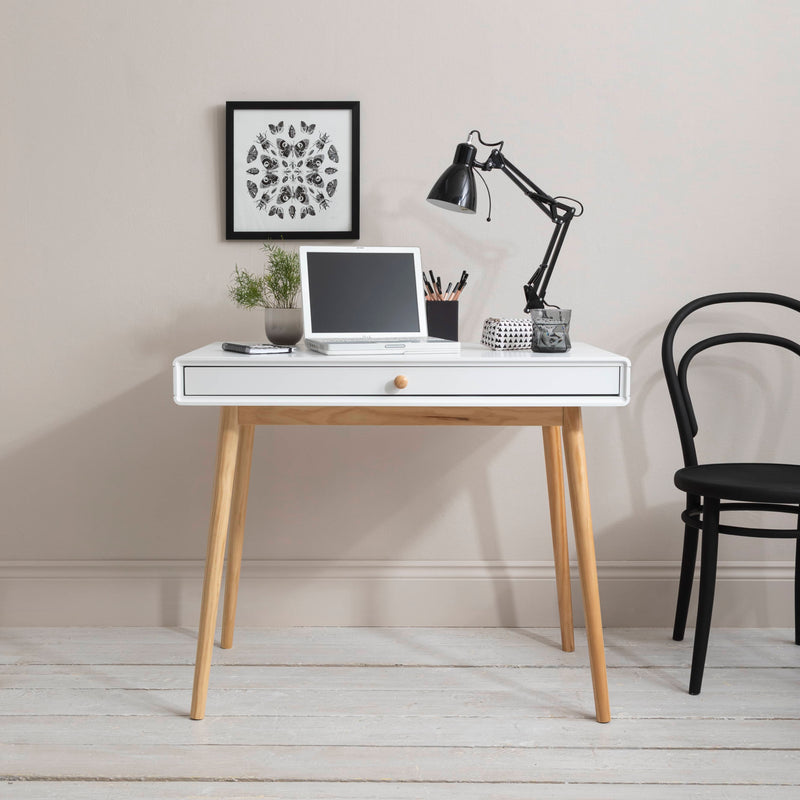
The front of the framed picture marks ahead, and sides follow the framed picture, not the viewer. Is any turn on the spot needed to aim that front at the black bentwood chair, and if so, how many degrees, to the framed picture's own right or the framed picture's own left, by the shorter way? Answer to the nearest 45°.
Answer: approximately 45° to the framed picture's own left

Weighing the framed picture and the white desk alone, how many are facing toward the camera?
2

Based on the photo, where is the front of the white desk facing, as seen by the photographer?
facing the viewer

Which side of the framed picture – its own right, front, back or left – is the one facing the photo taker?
front

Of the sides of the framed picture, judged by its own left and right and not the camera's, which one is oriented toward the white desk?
front

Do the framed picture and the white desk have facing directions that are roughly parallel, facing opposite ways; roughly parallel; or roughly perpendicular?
roughly parallel
